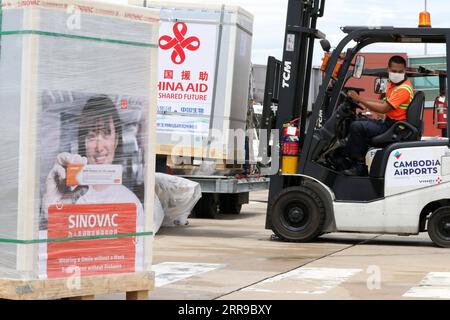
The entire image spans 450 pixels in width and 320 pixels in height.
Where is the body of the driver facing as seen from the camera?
to the viewer's left

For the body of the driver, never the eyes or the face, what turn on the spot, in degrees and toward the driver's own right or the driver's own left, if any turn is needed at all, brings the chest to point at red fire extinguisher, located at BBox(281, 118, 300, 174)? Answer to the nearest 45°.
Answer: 0° — they already face it

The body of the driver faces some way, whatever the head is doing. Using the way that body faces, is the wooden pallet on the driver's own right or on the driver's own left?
on the driver's own left

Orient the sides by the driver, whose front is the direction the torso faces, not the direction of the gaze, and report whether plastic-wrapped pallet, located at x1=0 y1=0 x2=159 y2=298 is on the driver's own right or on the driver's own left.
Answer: on the driver's own left

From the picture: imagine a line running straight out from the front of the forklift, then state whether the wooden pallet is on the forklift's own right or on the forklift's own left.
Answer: on the forklift's own left

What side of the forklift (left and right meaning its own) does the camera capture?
left
